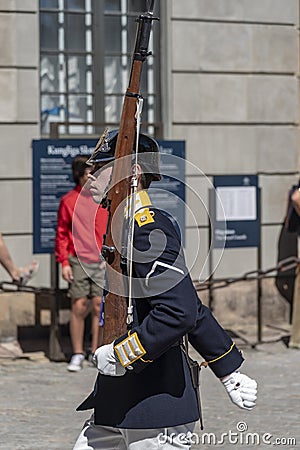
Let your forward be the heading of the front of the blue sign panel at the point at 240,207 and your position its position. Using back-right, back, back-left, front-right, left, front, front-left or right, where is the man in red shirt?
front-right

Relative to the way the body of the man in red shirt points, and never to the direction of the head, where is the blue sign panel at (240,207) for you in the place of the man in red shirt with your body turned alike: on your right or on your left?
on your left

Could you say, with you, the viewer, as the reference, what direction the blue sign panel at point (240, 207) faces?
facing the viewer

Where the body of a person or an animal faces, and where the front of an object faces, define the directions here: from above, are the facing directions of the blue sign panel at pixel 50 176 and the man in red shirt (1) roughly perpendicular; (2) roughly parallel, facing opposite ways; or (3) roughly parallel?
roughly parallel

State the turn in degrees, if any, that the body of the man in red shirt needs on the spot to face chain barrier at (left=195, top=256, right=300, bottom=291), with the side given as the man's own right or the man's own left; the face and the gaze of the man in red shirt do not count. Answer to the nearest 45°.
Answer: approximately 135° to the man's own left

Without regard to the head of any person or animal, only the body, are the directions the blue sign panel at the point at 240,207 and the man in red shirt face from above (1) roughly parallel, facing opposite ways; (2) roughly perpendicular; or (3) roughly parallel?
roughly parallel

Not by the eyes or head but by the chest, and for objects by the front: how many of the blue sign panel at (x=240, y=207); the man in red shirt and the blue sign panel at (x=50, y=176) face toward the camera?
3

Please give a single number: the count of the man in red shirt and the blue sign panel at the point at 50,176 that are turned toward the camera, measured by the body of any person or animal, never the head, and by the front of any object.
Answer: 2

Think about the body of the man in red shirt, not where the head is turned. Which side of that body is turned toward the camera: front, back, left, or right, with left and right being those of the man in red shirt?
front
